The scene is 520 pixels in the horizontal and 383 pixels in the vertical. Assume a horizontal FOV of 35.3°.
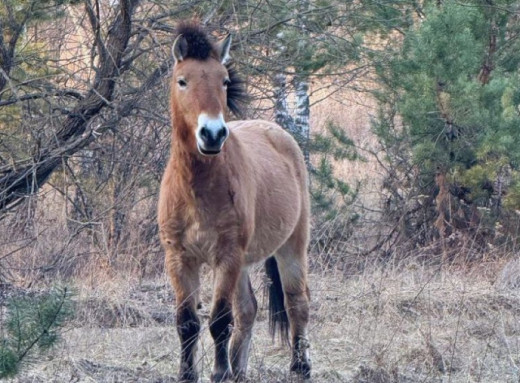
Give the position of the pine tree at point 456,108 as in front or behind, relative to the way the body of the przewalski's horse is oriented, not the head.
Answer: behind

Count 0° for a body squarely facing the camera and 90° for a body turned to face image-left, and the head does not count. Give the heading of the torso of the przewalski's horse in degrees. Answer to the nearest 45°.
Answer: approximately 45°
